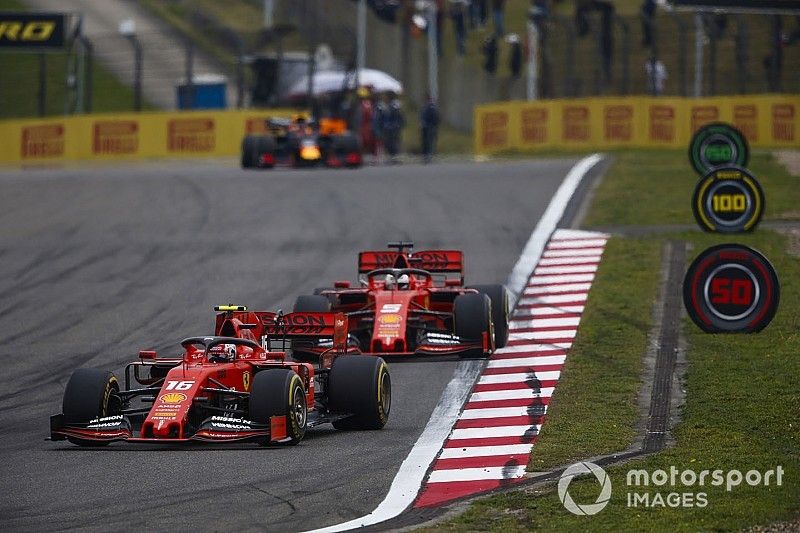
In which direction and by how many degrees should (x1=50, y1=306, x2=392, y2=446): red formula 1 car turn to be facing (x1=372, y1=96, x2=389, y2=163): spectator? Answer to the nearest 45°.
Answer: approximately 135° to its right

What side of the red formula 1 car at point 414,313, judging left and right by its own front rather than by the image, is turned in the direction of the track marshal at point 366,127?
back

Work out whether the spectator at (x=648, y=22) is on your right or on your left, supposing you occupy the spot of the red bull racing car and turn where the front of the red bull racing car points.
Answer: on your left

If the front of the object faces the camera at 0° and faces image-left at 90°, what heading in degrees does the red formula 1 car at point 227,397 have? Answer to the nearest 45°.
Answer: approximately 45°

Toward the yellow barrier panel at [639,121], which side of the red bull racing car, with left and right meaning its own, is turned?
left

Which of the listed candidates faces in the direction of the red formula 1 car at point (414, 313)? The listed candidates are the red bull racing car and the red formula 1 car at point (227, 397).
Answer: the red bull racing car

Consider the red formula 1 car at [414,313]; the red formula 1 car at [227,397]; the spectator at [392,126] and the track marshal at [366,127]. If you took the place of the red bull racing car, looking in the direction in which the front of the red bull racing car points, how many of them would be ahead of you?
2

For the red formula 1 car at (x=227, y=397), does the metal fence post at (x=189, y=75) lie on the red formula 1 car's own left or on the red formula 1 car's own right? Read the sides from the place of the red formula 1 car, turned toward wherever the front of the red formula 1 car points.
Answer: on the red formula 1 car's own right

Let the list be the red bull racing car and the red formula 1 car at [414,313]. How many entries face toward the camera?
2

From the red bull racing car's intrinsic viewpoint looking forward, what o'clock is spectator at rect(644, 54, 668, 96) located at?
The spectator is roughly at 8 o'clock from the red bull racing car.
